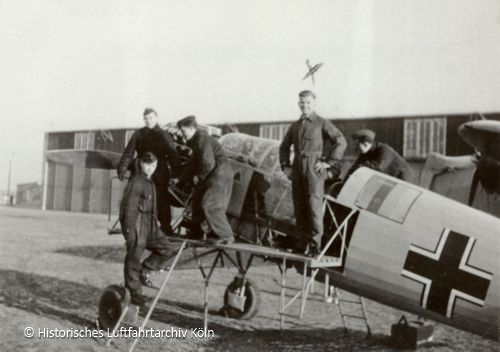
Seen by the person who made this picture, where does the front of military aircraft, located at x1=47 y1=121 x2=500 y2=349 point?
facing away from the viewer and to the left of the viewer

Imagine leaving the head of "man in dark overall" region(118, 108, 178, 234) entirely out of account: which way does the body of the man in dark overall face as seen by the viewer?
toward the camera

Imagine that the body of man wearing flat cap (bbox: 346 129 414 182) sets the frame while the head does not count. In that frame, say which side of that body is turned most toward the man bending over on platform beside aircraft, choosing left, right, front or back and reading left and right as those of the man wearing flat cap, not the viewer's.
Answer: front

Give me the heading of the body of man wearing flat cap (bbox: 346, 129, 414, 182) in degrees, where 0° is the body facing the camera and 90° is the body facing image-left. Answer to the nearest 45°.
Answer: approximately 45°

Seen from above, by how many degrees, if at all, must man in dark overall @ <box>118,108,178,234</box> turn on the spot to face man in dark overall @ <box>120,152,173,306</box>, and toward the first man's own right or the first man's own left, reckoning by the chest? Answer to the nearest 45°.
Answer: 0° — they already face them

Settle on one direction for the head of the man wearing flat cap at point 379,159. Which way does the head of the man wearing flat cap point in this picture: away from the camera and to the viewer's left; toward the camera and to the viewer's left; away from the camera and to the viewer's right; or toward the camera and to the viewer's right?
toward the camera and to the viewer's left

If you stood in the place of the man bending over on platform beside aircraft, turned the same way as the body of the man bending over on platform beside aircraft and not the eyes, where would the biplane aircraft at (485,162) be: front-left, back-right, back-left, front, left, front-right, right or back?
back
